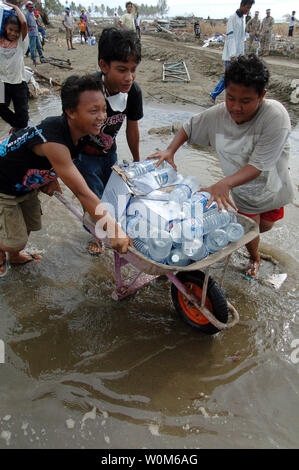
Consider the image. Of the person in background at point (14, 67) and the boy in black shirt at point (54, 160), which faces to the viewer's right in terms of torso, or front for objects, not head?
the boy in black shirt

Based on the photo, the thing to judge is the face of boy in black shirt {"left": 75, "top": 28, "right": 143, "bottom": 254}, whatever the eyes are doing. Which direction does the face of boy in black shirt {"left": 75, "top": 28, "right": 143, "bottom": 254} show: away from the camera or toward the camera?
toward the camera

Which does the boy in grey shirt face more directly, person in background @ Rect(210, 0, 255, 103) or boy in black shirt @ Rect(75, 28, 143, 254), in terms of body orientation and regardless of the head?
the boy in black shirt

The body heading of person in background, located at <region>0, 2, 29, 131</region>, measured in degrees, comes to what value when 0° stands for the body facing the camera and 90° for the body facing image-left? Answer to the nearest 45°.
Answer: approximately 0°

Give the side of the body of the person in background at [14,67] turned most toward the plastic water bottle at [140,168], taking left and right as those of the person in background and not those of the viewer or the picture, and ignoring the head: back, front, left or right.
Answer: front

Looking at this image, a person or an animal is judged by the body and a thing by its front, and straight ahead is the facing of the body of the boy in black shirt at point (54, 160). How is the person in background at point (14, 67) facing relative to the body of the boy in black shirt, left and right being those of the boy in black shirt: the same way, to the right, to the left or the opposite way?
to the right

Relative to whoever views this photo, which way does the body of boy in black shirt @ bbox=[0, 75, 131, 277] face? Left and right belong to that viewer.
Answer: facing to the right of the viewer

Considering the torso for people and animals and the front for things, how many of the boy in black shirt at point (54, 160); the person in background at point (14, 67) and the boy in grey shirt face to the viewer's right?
1

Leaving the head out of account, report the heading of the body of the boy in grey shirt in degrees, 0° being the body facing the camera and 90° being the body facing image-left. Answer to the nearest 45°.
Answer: approximately 45°

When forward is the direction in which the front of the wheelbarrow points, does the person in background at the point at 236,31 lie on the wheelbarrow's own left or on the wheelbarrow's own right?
on the wheelbarrow's own left

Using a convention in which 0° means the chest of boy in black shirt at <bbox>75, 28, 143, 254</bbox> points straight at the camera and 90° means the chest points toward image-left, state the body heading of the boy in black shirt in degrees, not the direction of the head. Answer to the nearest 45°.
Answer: approximately 315°

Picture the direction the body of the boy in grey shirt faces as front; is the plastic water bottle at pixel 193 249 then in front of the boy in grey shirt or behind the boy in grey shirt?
in front

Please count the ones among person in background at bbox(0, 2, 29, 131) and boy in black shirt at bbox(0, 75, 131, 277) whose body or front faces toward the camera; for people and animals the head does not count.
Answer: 1
